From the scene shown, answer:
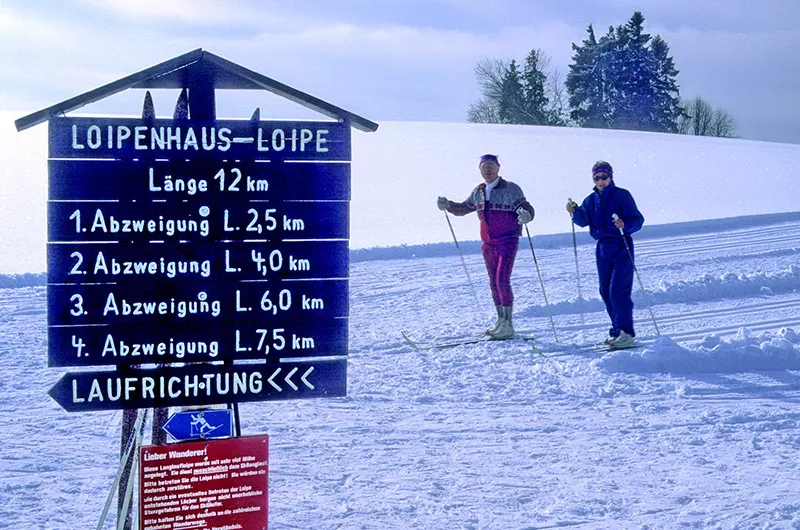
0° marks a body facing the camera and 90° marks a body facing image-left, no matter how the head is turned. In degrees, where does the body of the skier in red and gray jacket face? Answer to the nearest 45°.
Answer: approximately 45°

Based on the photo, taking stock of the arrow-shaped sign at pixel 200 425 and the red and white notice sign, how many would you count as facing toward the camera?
2

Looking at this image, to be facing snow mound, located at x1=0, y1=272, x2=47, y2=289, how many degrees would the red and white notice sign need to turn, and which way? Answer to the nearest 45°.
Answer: approximately 180°

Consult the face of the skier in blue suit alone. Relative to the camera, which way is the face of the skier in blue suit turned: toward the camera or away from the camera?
toward the camera

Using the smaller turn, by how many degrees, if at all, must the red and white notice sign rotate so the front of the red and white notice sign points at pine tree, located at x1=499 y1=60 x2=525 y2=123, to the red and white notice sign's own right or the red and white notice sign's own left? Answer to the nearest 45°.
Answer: approximately 180°

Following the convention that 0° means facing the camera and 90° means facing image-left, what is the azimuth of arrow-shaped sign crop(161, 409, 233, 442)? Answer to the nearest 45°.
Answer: approximately 0°

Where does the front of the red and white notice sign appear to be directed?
toward the camera

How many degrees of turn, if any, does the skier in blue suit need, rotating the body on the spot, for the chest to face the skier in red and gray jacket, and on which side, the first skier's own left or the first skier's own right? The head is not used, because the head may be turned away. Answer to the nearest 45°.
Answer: approximately 45° to the first skier's own right

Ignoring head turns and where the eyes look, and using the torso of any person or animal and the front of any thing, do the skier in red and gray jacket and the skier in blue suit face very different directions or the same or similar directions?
same or similar directions

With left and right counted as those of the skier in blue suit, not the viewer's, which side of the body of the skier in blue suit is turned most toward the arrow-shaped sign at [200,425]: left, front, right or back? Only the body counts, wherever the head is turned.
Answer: front

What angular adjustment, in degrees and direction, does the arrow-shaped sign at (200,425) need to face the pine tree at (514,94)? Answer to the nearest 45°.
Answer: approximately 180°

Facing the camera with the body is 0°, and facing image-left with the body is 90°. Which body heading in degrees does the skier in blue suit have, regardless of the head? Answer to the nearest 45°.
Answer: approximately 45°

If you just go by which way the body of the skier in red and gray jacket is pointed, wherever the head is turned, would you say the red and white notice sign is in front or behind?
in front
